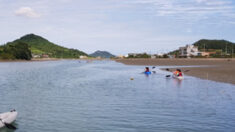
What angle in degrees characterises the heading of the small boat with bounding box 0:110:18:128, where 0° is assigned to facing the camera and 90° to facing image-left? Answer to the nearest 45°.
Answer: approximately 270°
